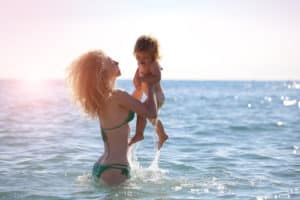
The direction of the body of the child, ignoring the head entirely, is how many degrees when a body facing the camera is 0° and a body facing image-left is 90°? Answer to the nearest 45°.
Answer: approximately 45°

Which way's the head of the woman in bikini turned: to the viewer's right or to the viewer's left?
to the viewer's right

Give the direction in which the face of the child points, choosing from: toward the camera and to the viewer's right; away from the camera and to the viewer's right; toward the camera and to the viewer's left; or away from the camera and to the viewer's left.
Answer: toward the camera and to the viewer's left

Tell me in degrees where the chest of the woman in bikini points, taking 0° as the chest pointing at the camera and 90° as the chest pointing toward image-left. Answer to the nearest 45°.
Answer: approximately 225°
